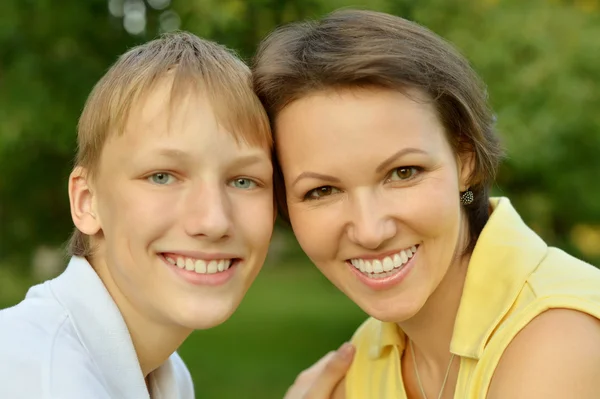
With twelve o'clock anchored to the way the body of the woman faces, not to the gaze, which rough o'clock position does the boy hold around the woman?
The boy is roughly at 1 o'clock from the woman.

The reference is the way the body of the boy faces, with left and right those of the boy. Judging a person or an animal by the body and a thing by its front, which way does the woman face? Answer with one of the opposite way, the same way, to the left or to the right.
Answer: to the right

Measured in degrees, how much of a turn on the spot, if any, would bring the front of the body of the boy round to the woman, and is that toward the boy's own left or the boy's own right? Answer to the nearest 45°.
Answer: approximately 45° to the boy's own left

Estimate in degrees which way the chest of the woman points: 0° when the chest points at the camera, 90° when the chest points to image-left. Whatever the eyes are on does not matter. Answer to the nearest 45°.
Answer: approximately 45°

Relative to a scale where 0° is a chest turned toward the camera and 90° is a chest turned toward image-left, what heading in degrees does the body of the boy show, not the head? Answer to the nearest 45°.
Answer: approximately 315°
